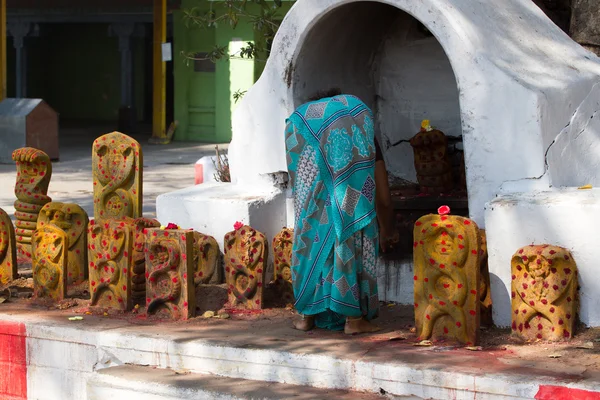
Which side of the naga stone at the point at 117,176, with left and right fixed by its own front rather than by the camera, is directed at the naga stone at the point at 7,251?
right

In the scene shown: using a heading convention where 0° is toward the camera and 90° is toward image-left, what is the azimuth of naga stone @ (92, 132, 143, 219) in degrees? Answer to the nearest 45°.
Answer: approximately 0°

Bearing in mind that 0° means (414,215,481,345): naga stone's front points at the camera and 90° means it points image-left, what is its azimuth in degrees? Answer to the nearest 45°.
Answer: approximately 0°

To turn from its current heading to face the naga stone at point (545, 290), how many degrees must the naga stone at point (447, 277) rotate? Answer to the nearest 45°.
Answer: approximately 90° to its left

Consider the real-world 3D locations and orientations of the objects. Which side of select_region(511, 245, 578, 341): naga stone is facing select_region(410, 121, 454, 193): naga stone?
back
